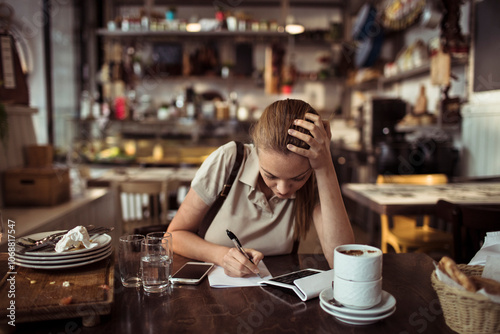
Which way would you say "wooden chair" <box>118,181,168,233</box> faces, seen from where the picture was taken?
facing away from the viewer

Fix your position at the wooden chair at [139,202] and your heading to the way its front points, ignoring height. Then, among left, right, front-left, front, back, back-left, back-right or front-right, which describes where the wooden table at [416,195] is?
back-right

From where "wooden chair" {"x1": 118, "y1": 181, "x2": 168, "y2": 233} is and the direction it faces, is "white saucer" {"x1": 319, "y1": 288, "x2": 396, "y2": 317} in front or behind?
behind

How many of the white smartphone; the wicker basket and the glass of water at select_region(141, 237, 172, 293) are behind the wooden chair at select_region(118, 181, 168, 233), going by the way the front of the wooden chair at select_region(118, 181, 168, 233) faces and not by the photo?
3

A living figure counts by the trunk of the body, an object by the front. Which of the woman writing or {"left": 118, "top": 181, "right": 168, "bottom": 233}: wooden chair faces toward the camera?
the woman writing

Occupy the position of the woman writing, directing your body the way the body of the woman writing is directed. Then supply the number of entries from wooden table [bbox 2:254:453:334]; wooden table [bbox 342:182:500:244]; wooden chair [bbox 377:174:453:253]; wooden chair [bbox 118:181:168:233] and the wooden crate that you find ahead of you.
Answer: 1

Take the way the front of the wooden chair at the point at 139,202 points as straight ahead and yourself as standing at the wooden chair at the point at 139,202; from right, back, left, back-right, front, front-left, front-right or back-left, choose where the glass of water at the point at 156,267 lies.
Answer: back

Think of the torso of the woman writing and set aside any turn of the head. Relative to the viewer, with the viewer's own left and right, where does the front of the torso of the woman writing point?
facing the viewer

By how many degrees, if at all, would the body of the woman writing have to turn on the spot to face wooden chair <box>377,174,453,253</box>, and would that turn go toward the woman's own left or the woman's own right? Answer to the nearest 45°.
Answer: approximately 135° to the woman's own left

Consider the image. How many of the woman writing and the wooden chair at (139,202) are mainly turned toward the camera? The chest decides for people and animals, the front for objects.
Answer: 1

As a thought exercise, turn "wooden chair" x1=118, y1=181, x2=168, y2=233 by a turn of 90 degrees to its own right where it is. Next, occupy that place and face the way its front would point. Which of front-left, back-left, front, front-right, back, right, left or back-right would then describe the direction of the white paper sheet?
right

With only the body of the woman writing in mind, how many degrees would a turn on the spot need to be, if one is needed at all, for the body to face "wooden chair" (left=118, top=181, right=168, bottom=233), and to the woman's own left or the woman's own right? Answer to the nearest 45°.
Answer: approximately 135° to the woman's own right

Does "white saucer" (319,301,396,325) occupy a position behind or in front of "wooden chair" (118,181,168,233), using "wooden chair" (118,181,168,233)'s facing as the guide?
behind

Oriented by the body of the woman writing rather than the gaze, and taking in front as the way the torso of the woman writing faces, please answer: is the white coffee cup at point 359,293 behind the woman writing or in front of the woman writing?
in front
